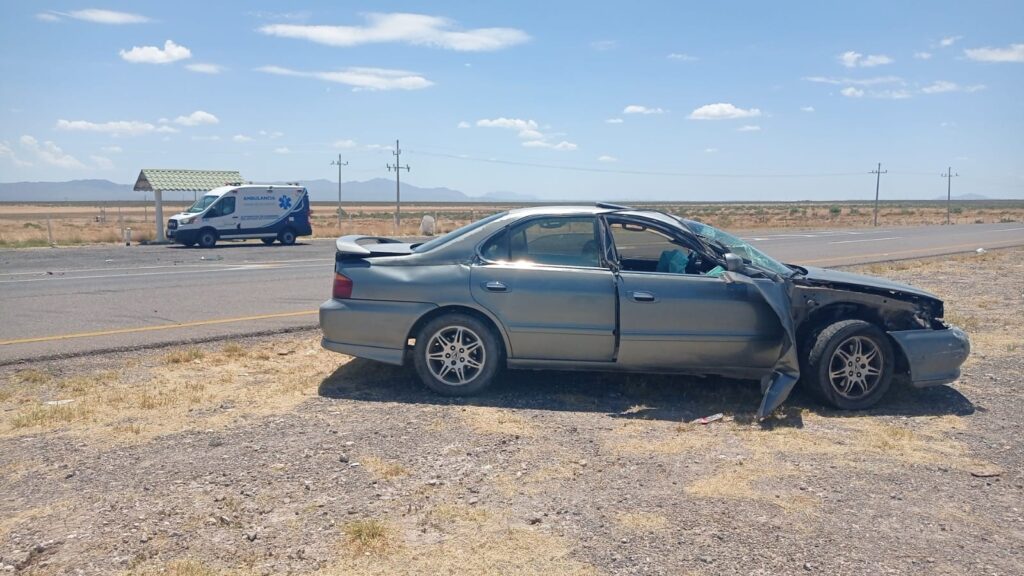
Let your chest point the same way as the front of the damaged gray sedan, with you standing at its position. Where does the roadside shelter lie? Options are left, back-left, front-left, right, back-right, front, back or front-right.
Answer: back-left

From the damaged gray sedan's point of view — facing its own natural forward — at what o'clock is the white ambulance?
The white ambulance is roughly at 8 o'clock from the damaged gray sedan.

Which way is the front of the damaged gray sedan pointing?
to the viewer's right
